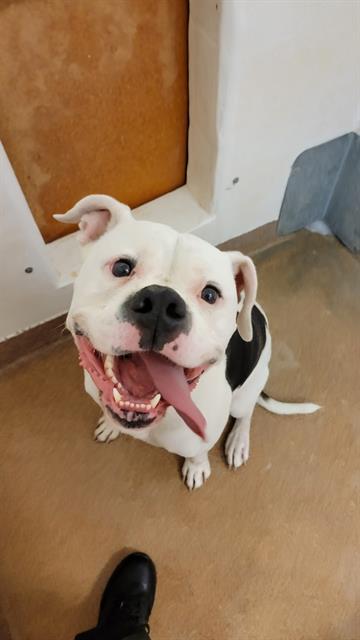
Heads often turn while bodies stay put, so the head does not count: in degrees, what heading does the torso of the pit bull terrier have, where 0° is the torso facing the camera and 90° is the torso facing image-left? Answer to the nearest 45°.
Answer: approximately 45°

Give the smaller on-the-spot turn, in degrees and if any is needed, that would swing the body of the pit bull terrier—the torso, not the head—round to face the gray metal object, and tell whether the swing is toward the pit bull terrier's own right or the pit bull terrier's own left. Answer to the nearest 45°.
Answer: approximately 180°
